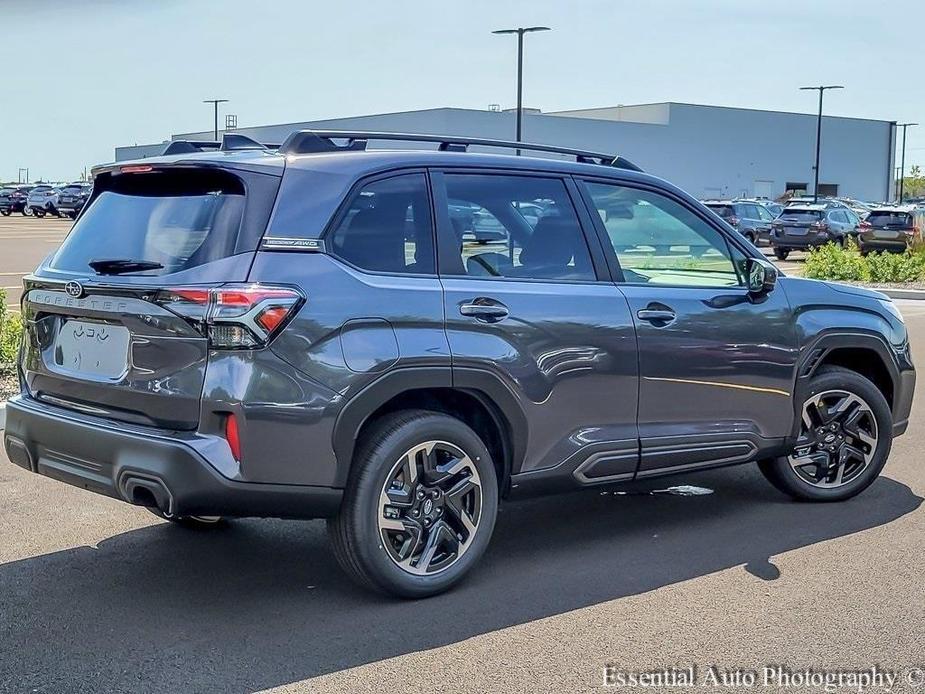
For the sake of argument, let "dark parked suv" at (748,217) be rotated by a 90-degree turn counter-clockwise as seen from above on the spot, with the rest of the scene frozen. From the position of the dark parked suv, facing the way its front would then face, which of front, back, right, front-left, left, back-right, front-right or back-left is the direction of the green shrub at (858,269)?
back-left

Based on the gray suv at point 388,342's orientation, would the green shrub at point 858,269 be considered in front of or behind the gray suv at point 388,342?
in front

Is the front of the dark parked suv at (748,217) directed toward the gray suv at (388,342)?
no

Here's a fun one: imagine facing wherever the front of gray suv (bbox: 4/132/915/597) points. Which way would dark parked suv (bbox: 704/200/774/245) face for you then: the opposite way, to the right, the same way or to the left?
the same way

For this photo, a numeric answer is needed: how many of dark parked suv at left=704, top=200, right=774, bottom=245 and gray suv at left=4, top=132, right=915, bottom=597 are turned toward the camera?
0

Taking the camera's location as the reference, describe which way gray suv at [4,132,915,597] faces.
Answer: facing away from the viewer and to the right of the viewer

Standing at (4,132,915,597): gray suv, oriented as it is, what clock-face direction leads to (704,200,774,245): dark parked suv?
The dark parked suv is roughly at 11 o'clock from the gray suv.

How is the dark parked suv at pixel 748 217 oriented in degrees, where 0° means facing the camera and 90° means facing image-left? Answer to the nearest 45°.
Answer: approximately 225°
